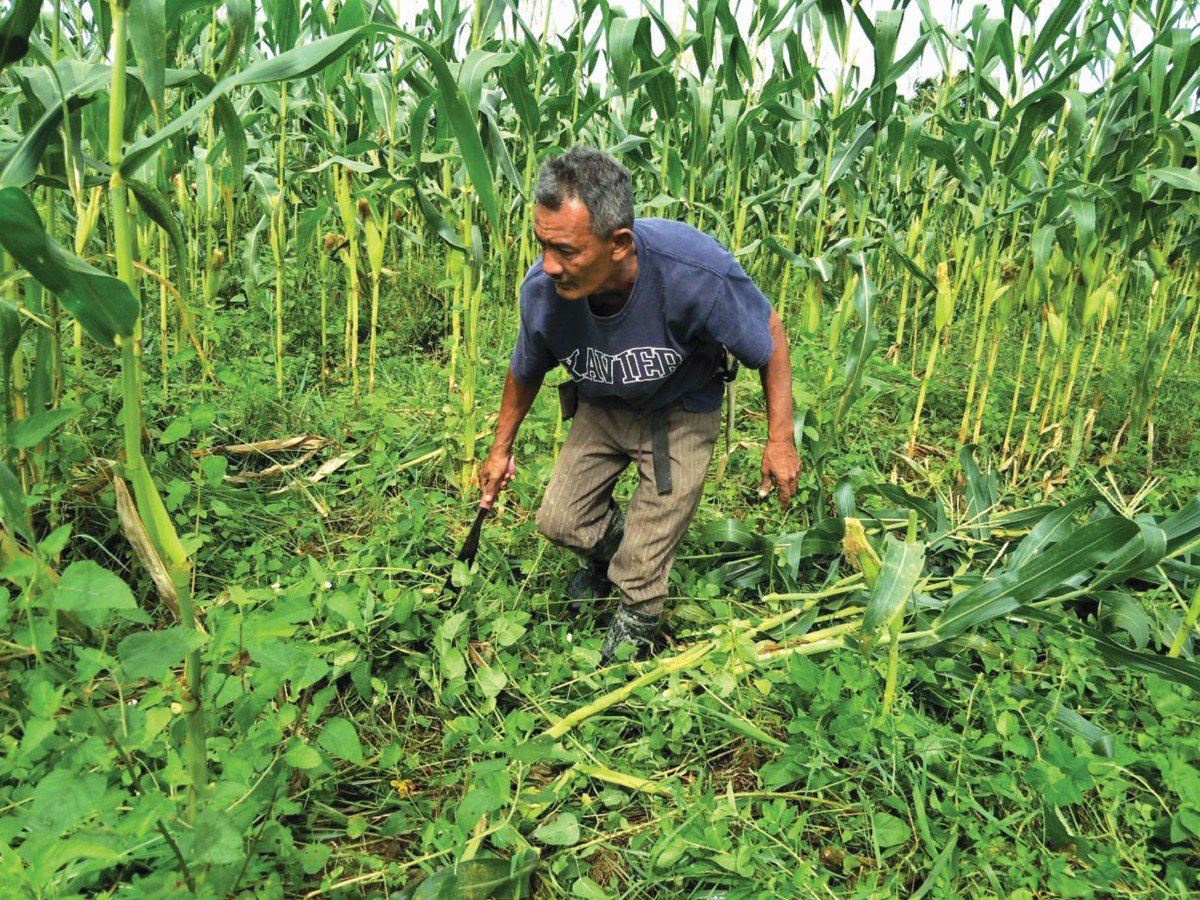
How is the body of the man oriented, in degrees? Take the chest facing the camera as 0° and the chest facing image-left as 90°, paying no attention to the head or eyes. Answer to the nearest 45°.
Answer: approximately 45°
